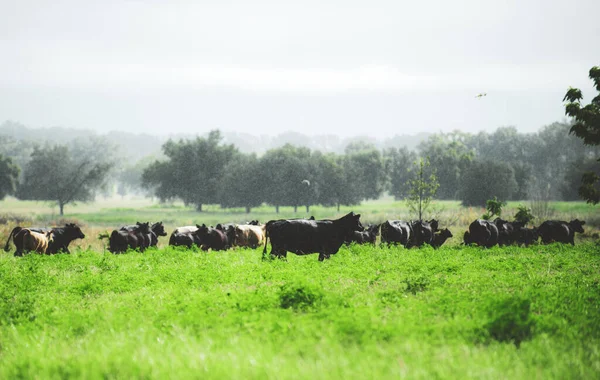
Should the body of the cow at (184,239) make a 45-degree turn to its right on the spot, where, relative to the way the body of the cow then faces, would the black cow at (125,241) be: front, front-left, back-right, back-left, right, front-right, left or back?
back-right

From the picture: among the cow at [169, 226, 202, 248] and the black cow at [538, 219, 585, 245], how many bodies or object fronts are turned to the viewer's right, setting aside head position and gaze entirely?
2

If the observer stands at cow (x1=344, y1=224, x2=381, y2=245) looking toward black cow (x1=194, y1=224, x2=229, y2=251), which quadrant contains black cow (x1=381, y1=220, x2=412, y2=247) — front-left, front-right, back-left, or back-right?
back-left

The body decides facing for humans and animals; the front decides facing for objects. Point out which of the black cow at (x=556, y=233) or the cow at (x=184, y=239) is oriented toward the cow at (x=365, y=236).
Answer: the cow at (x=184, y=239)

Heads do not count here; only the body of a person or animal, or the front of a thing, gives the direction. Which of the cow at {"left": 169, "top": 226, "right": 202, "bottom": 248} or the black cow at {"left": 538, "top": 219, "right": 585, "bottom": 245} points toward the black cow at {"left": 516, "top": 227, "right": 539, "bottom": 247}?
the cow

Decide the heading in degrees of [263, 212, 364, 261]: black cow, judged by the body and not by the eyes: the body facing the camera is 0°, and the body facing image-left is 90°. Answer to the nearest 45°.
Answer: approximately 270°

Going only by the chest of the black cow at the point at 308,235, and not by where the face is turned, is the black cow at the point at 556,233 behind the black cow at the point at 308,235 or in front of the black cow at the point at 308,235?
in front

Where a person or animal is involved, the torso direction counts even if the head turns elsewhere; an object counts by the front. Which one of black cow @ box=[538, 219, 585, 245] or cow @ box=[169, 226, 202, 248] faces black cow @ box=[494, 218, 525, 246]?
the cow

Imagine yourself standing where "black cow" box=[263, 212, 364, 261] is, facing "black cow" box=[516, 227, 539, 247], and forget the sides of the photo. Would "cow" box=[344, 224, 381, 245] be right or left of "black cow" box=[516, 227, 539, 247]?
left

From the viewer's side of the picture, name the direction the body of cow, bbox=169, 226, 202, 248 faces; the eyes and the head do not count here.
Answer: to the viewer's right

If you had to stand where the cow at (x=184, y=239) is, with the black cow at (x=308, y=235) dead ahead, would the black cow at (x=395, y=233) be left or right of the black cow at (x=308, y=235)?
left

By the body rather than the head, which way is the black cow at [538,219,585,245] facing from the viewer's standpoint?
to the viewer's right
